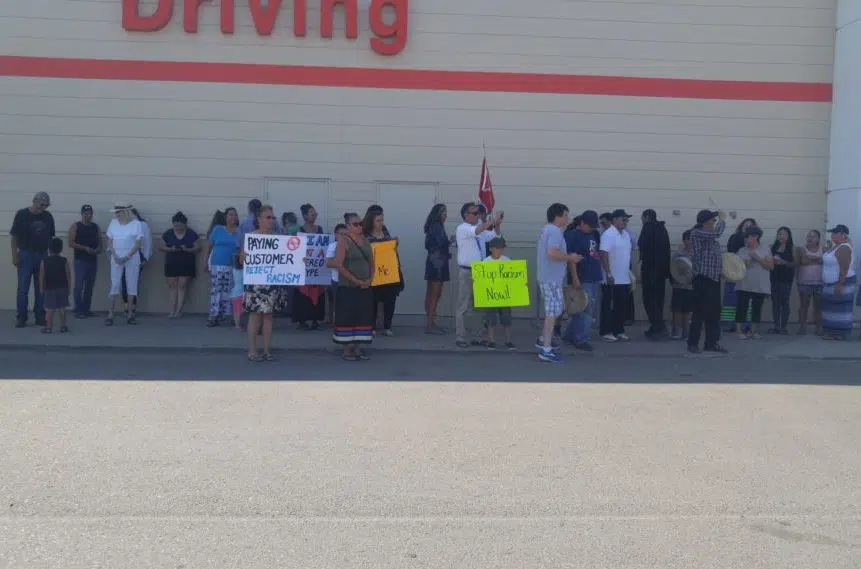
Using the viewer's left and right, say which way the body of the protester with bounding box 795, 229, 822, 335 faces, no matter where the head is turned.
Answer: facing the viewer

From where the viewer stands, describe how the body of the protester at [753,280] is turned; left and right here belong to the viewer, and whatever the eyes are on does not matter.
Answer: facing the viewer and to the left of the viewer

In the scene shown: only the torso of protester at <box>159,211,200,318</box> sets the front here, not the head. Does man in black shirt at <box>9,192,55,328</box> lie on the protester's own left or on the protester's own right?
on the protester's own right

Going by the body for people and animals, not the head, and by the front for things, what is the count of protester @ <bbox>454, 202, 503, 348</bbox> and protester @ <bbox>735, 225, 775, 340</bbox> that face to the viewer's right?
1

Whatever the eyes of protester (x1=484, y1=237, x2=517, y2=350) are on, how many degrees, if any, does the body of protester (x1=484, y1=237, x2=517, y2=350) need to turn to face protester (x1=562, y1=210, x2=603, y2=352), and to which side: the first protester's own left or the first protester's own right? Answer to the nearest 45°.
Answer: approximately 90° to the first protester's own left

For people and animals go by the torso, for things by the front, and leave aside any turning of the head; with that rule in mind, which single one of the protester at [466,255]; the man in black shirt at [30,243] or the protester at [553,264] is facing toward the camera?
the man in black shirt

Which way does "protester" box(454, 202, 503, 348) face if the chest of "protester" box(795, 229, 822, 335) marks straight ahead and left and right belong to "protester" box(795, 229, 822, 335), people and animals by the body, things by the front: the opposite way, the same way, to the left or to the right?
to the left

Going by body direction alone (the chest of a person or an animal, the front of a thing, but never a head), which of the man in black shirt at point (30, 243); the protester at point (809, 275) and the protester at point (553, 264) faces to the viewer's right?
the protester at point (553, 264)

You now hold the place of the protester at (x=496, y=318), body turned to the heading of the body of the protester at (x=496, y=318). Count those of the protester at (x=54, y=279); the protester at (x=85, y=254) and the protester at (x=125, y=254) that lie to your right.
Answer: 3

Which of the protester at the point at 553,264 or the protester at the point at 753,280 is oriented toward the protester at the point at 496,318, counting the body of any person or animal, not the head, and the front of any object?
the protester at the point at 753,280
